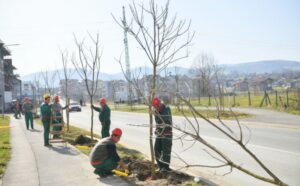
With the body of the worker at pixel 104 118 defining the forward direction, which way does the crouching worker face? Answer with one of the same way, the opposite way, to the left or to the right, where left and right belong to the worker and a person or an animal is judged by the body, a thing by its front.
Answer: the opposite way

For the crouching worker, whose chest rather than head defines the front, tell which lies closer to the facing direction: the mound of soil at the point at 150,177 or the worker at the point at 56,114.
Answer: the mound of soil

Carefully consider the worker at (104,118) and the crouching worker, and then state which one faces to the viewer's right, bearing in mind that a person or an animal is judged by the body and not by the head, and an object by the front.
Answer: the crouching worker

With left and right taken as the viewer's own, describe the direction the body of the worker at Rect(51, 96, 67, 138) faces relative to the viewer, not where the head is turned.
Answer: facing the viewer and to the right of the viewer

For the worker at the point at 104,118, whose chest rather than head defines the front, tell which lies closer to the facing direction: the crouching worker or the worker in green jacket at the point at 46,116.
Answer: the worker in green jacket

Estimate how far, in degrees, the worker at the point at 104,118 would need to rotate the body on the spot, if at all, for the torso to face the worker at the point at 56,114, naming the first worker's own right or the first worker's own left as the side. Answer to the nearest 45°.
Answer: approximately 45° to the first worker's own right

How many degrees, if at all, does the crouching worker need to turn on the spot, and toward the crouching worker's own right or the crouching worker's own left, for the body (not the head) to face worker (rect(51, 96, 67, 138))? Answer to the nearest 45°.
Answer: approximately 90° to the crouching worker's own left

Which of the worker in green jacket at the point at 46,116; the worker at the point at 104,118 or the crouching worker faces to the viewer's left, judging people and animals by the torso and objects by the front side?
the worker

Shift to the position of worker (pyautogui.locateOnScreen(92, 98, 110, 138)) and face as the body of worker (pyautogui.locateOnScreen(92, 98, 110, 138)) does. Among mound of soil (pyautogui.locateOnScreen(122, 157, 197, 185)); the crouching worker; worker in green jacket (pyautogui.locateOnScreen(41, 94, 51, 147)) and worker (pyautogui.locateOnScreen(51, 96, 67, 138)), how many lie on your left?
2

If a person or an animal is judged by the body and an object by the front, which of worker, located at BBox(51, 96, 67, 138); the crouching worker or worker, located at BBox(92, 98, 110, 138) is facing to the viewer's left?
worker, located at BBox(92, 98, 110, 138)

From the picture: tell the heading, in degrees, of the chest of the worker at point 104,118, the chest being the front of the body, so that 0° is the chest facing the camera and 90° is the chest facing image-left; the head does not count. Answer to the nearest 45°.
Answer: approximately 90°

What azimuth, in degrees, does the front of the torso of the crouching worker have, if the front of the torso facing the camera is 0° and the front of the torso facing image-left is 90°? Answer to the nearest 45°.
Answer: approximately 270°

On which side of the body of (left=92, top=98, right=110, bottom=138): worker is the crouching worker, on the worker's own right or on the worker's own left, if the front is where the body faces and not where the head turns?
on the worker's own left
